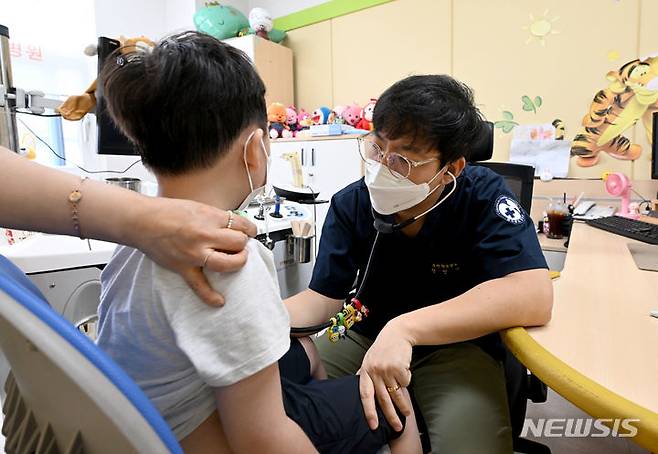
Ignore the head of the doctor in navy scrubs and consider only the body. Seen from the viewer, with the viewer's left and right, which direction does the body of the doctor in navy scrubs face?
facing the viewer and to the left of the viewer

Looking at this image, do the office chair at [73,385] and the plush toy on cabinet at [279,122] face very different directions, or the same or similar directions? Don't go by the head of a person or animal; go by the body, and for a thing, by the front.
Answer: very different directions

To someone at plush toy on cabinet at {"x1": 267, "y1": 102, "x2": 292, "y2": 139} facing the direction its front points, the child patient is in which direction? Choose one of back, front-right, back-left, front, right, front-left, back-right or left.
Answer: front

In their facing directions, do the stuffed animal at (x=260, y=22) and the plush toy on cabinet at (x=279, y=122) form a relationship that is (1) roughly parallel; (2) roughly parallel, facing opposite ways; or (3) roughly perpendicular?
roughly parallel

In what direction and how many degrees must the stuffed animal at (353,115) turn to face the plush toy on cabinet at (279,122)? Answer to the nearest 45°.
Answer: approximately 90° to its right

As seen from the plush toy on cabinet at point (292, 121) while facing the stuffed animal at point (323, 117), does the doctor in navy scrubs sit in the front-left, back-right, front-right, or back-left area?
front-right

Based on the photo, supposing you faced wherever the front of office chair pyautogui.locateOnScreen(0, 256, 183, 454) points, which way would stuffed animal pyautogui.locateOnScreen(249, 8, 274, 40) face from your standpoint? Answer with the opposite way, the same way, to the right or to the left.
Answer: the opposite way

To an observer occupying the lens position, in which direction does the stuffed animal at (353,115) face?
facing the viewer

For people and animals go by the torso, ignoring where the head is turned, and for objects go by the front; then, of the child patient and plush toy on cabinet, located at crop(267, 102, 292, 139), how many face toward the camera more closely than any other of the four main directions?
1

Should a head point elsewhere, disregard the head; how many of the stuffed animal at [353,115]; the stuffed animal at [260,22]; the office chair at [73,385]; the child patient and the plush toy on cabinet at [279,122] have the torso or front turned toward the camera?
3

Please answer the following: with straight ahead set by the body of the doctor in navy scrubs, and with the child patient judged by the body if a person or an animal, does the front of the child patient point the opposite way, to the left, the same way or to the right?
the opposite way

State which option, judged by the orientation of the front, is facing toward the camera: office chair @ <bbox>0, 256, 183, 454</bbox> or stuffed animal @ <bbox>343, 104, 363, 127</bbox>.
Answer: the stuffed animal

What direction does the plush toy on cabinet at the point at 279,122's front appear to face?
toward the camera

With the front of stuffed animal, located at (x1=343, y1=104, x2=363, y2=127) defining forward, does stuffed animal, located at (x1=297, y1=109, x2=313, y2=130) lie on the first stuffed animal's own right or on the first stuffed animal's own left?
on the first stuffed animal's own right

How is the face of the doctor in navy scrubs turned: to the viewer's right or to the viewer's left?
to the viewer's left

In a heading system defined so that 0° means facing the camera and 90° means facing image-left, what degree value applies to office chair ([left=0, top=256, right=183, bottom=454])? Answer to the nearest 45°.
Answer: approximately 225°

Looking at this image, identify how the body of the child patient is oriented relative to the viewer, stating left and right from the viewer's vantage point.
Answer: facing away from the viewer and to the right of the viewer
